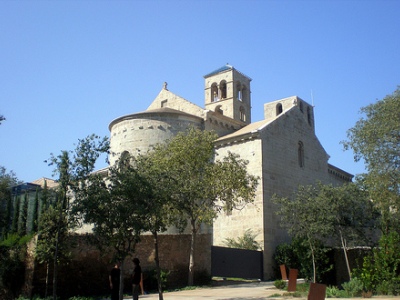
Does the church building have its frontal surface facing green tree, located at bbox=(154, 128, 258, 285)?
no

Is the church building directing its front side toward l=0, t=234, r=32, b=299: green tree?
no

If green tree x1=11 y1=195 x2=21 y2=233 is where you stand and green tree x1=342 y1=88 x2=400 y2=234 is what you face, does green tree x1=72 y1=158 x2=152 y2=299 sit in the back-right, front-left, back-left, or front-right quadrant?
front-right

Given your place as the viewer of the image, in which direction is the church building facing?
facing away from the viewer and to the right of the viewer

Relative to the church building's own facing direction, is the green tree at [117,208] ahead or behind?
behind

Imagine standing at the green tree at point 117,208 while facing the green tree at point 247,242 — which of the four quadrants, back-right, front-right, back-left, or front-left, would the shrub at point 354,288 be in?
front-right

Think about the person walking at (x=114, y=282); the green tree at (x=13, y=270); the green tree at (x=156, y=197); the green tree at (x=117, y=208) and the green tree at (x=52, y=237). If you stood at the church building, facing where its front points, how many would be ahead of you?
0

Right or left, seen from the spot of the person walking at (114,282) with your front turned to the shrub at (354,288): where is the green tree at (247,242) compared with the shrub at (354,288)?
left

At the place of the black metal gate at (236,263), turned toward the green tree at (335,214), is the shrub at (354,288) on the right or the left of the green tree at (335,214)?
right

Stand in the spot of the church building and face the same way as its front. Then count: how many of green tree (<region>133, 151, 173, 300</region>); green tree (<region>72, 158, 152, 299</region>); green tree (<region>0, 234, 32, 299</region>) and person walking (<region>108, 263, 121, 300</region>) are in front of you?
0

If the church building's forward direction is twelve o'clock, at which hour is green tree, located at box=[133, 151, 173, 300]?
The green tree is roughly at 5 o'clock from the church building.

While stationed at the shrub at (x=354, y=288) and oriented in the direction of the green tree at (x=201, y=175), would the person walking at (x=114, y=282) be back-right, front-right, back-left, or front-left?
front-left

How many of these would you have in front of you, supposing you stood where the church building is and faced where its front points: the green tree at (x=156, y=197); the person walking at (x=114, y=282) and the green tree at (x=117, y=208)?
0

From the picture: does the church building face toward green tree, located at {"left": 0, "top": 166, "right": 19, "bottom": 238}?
no

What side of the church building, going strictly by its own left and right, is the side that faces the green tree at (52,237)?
back
